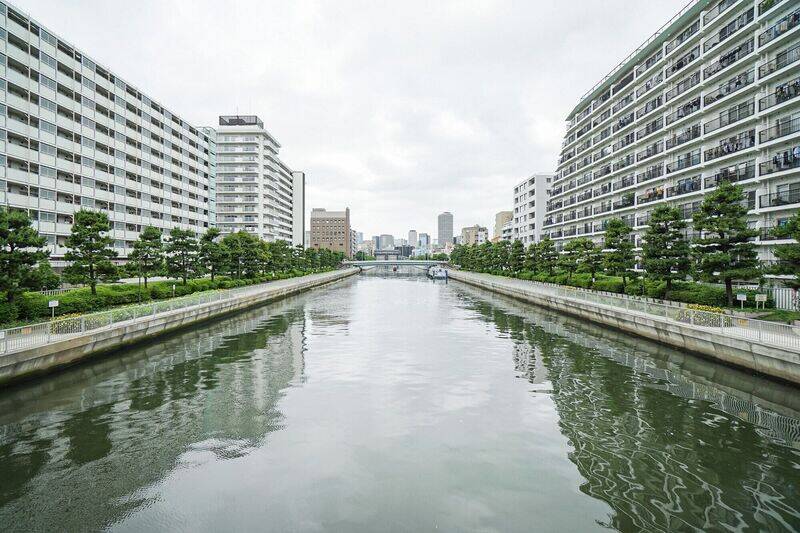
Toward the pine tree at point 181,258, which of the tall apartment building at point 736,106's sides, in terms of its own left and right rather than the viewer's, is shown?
front

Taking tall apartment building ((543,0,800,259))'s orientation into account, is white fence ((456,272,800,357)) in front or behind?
in front

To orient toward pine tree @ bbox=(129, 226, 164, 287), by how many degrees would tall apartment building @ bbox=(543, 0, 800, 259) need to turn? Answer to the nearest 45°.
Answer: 0° — it already faces it

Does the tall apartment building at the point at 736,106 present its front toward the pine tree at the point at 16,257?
yes

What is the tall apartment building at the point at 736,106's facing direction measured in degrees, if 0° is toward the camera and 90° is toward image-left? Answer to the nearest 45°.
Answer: approximately 45°

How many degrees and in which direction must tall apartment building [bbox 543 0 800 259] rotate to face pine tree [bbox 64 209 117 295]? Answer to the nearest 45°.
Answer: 0° — it already faces it
